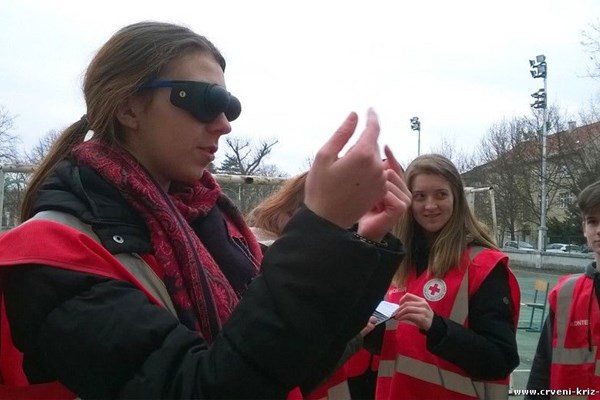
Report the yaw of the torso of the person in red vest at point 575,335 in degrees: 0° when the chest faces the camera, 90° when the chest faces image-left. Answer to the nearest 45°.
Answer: approximately 0°

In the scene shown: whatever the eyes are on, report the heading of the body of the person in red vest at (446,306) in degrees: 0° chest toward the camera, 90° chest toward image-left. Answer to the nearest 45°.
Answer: approximately 45°

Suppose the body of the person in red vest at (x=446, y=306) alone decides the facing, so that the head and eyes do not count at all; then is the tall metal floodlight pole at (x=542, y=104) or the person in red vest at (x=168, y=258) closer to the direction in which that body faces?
the person in red vest

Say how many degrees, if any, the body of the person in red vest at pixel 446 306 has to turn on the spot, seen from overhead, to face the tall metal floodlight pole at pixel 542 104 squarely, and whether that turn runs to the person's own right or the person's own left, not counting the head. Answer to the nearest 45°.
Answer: approximately 135° to the person's own right

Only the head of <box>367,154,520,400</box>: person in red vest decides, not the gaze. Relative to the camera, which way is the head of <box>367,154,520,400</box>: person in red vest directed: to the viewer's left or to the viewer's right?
to the viewer's left

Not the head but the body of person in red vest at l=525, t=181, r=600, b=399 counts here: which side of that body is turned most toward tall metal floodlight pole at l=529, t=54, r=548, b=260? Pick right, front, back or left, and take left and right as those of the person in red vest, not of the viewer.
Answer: back

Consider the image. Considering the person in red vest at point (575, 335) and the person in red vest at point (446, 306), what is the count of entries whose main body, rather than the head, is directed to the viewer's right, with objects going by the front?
0
